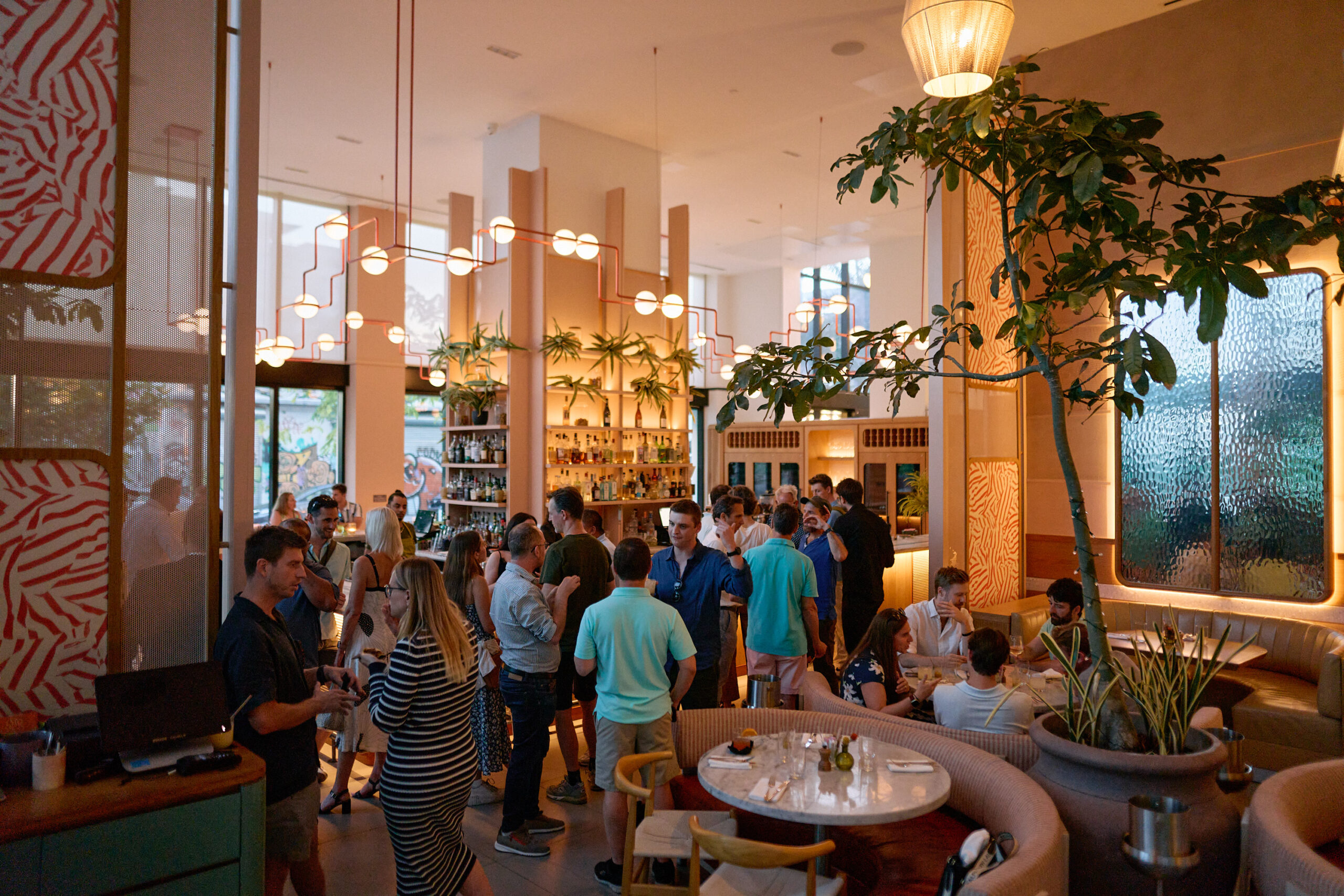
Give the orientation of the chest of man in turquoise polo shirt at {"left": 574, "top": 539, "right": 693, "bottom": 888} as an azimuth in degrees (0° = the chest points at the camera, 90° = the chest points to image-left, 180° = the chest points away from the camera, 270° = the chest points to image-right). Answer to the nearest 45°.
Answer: approximately 180°

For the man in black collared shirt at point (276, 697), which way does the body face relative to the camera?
to the viewer's right

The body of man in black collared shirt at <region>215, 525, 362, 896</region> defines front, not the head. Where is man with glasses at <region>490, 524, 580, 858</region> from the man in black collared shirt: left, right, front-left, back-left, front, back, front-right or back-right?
front-left

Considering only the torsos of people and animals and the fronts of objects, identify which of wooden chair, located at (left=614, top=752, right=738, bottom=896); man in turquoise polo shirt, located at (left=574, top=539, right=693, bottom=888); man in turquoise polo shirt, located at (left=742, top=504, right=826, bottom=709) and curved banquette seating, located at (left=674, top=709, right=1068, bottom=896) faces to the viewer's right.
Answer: the wooden chair

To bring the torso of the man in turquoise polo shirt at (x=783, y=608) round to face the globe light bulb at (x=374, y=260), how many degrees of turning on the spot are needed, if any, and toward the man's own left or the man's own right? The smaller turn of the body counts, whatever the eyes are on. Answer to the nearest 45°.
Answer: approximately 45° to the man's own left

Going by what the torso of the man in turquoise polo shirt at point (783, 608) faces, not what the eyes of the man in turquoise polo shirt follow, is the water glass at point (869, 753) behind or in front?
behind

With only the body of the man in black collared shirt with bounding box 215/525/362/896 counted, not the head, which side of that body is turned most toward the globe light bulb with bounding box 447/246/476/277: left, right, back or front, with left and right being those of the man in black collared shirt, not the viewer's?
left

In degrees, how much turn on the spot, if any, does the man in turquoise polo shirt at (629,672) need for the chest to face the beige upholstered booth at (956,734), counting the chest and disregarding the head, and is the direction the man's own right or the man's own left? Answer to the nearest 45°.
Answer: approximately 90° to the man's own right

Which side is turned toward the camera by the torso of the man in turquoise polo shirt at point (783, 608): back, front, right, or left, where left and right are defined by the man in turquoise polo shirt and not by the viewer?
back

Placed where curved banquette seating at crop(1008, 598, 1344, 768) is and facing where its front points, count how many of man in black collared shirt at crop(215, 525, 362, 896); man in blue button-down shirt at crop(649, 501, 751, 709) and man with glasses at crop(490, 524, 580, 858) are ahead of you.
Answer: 3

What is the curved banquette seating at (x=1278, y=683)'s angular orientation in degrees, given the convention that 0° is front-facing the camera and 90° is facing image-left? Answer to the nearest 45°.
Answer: approximately 45°

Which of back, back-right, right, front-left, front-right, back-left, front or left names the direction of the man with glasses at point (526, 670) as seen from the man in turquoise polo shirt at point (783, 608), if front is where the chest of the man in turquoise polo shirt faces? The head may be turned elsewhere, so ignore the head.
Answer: back-left

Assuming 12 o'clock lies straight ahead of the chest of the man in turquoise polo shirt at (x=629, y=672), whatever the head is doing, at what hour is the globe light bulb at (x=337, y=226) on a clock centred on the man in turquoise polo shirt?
The globe light bulb is roughly at 11 o'clock from the man in turquoise polo shirt.

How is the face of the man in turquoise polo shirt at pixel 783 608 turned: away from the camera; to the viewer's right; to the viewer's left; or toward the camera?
away from the camera

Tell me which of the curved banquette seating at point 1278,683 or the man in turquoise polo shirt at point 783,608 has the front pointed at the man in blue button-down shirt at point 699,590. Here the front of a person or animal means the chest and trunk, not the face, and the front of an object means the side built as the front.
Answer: the curved banquette seating

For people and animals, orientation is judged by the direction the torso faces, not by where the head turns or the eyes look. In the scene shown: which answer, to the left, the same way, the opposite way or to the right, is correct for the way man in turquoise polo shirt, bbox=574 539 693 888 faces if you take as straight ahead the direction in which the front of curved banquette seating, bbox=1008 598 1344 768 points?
to the right

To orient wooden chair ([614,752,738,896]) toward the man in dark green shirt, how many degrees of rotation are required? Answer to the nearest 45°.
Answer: approximately 90° to its left

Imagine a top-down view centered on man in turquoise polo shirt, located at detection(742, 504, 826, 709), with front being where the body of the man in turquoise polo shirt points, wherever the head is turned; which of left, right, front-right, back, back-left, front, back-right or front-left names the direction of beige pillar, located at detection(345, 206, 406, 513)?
front-left

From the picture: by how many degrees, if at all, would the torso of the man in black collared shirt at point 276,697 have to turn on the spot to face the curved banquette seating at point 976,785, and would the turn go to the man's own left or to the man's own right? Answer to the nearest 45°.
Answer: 0° — they already face it
